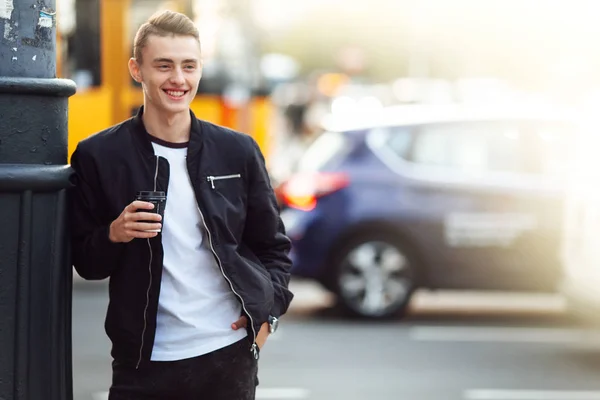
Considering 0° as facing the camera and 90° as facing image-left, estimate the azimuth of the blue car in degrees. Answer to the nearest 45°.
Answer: approximately 270°

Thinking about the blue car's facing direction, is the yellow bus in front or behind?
behind

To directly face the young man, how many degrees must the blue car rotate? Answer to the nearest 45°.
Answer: approximately 90° to its right

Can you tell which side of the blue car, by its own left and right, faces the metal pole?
right
